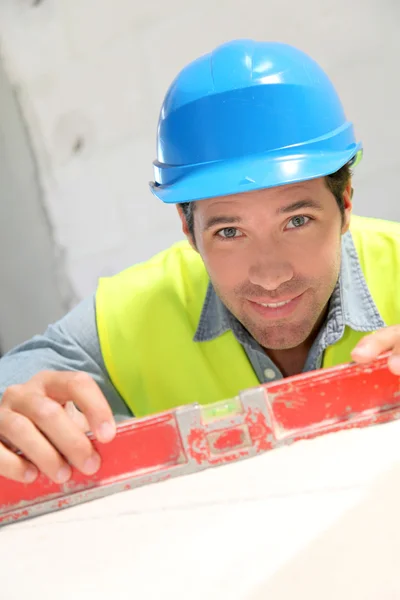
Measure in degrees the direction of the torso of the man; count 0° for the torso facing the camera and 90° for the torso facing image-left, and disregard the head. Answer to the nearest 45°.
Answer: approximately 0°
